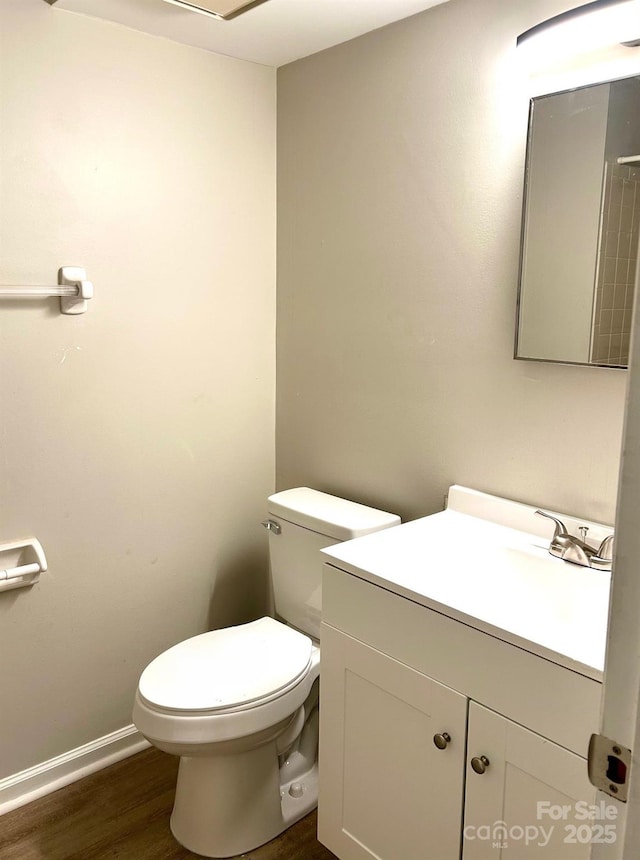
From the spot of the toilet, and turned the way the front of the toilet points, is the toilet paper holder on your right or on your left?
on your right

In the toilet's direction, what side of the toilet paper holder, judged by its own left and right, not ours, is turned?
front

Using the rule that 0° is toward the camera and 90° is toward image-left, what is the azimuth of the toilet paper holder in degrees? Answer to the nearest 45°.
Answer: approximately 315°

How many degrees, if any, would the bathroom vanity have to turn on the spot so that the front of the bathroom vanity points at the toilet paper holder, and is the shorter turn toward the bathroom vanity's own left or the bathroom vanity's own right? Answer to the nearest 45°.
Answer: approximately 45° to the bathroom vanity's own right

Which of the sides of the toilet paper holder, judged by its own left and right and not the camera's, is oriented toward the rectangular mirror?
front

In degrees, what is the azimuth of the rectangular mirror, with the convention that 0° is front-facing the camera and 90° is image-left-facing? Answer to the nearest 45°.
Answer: approximately 45°

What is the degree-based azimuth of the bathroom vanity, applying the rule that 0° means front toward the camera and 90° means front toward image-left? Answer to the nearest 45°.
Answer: approximately 45°

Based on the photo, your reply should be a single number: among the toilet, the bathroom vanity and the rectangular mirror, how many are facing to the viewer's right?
0

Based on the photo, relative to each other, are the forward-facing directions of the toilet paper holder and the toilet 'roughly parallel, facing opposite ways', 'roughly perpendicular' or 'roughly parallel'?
roughly perpendicular

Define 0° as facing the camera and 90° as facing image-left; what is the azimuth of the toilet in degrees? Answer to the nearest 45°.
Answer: approximately 45°

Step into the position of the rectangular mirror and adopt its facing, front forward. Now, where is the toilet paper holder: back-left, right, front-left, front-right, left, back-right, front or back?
front-right

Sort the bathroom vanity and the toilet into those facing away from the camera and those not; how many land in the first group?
0
